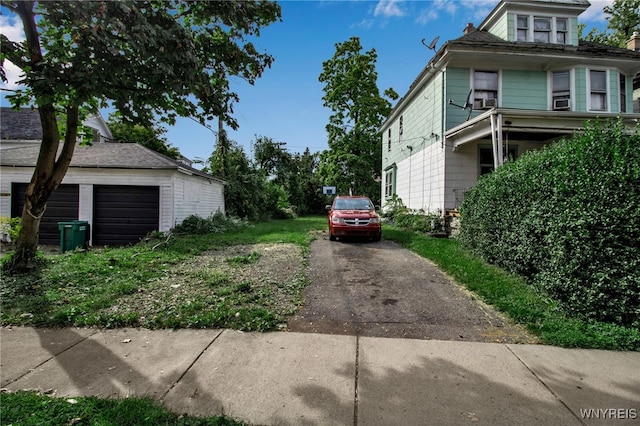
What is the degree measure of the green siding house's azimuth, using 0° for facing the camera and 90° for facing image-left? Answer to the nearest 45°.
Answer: approximately 315°

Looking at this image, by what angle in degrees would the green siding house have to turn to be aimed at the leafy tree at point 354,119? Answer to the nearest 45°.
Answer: approximately 180°

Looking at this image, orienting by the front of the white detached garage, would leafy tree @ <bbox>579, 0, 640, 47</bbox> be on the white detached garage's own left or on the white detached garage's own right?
on the white detached garage's own left

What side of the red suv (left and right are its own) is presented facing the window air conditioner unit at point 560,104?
left

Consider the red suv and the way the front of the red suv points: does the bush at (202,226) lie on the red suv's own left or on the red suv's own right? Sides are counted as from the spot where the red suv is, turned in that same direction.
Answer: on the red suv's own right

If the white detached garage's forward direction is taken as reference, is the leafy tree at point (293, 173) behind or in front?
behind

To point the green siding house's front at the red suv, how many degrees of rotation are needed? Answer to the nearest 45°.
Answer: approximately 90° to its right

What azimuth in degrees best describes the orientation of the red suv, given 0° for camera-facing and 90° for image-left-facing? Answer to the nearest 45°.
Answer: approximately 0°
